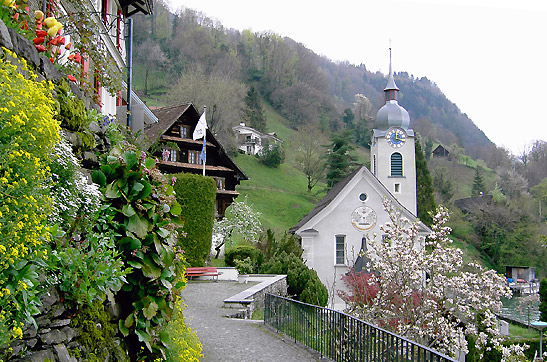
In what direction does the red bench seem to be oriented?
toward the camera

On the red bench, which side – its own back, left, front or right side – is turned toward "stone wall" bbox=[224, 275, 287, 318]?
front

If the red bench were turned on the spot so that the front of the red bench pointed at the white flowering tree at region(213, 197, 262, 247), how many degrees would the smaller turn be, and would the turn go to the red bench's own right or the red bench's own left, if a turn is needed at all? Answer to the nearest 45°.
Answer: approximately 180°

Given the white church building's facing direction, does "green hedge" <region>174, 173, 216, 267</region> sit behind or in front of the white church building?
in front

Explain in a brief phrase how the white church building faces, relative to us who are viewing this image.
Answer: facing the viewer

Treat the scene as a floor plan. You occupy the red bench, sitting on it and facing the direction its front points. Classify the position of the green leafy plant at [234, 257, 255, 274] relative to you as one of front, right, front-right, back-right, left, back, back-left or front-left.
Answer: back-left

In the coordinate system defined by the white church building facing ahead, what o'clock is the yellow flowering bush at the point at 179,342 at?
The yellow flowering bush is roughly at 12 o'clock from the white church building.

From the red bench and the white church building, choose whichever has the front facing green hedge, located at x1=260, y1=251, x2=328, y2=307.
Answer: the white church building

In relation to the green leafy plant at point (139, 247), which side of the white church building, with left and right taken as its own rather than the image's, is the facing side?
front

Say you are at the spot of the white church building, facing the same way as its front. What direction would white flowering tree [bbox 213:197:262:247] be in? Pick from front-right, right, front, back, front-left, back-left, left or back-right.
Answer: right

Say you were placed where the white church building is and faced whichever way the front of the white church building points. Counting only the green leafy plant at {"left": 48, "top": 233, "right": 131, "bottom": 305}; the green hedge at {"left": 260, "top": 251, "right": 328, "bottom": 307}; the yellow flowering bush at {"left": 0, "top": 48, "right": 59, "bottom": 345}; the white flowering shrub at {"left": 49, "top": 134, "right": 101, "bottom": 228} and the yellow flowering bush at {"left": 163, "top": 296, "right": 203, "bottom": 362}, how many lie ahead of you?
5

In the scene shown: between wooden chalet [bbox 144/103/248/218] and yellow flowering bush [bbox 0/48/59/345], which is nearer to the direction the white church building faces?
the yellow flowering bush
